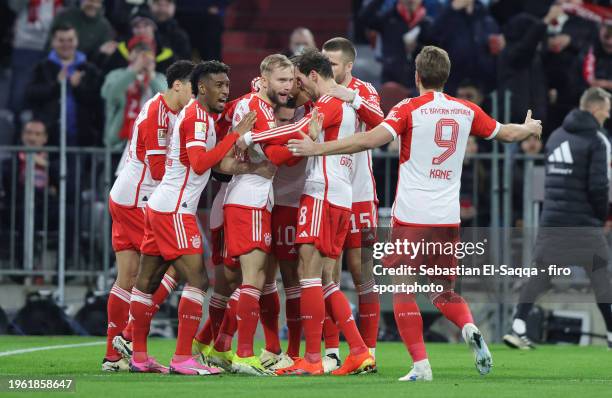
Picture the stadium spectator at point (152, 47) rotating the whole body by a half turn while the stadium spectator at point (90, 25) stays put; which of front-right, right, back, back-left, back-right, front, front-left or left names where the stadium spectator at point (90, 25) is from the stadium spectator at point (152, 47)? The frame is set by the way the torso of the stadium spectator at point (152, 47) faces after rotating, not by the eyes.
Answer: front-left

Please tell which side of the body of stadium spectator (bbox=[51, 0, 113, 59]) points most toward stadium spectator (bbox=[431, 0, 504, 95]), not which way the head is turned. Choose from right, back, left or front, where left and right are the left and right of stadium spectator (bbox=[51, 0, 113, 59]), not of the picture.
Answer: left

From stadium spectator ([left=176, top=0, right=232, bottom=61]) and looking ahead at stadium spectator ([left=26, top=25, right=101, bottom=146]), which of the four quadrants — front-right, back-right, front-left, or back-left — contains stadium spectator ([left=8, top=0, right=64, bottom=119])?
front-right

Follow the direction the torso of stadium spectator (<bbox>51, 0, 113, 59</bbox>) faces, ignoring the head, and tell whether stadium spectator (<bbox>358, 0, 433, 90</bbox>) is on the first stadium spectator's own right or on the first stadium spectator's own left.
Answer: on the first stadium spectator's own left

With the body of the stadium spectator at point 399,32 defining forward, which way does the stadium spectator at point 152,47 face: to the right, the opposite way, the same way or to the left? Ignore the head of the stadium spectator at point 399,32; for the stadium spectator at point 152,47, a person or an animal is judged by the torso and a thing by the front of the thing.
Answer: the same way

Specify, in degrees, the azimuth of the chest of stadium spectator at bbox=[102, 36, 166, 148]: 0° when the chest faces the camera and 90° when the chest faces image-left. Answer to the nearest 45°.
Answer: approximately 315°

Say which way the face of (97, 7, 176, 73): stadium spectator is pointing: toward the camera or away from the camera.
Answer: toward the camera

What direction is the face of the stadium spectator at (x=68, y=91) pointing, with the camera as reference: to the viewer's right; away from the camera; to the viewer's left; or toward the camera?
toward the camera

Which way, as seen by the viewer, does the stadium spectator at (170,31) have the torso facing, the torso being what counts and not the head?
toward the camera

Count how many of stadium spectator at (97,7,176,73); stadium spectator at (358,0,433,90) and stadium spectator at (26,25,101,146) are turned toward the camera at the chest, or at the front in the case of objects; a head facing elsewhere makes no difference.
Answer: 3

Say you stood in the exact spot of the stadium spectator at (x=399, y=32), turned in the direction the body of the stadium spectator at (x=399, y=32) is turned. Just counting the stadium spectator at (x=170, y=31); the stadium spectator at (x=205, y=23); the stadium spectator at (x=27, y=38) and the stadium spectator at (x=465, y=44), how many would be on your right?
3

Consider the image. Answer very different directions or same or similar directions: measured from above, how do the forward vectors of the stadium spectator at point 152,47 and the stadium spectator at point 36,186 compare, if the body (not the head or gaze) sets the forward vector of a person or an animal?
same or similar directions

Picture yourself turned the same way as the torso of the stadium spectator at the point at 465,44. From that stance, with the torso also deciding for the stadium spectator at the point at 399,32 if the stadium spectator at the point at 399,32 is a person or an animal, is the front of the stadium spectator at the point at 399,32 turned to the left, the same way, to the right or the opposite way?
the same way

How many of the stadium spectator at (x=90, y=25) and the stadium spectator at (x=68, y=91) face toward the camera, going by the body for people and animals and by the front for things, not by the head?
2

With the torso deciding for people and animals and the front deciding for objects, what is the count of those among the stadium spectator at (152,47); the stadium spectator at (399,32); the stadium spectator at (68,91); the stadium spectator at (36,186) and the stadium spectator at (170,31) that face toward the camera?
5
